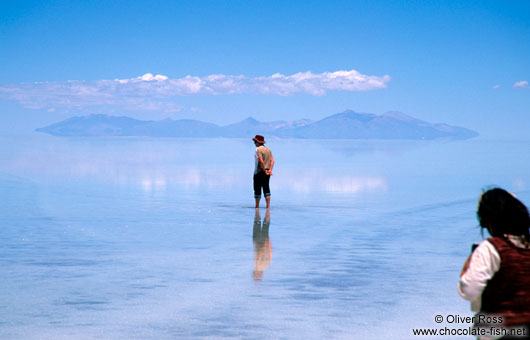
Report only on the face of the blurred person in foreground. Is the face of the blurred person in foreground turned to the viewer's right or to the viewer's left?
to the viewer's left

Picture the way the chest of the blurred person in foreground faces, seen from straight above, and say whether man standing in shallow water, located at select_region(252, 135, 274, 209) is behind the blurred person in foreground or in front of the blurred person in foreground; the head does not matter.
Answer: in front

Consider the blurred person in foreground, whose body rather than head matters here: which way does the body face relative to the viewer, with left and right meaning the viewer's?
facing away from the viewer and to the left of the viewer
